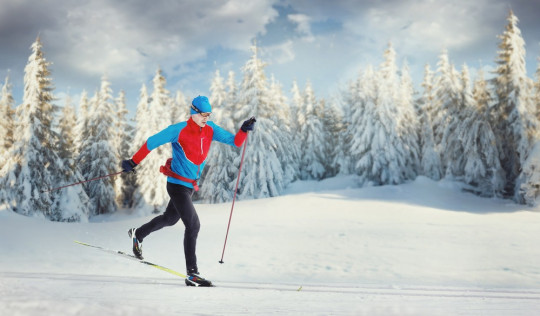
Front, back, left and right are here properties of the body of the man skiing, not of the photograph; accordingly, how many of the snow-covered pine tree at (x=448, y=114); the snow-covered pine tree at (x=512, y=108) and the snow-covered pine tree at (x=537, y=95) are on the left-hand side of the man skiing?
3

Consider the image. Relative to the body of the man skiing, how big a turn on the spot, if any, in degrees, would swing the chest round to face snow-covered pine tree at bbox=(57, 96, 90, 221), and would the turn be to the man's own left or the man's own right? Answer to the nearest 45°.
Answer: approximately 135° to the man's own left

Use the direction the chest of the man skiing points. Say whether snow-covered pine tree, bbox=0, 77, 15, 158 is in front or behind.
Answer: behind

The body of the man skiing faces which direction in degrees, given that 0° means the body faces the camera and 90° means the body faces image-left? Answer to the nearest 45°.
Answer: approximately 315°

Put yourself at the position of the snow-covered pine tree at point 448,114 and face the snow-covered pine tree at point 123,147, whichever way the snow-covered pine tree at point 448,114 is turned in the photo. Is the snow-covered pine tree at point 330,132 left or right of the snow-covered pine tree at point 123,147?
right

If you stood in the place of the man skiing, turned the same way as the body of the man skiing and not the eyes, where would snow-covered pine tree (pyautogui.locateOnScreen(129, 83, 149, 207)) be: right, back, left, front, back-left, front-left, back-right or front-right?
back-left

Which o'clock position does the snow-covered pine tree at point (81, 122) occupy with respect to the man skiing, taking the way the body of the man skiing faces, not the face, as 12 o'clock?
The snow-covered pine tree is roughly at 7 o'clock from the man skiing.

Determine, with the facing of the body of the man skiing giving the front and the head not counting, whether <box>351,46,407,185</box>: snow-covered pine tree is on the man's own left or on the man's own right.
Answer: on the man's own left
